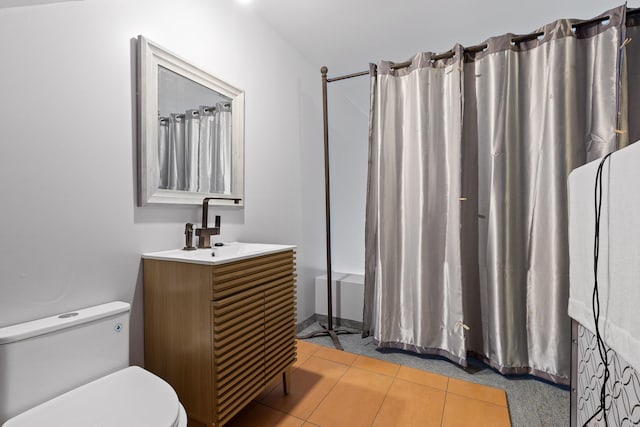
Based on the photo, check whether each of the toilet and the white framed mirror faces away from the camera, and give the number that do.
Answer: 0

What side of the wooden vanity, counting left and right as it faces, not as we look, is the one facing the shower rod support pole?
left

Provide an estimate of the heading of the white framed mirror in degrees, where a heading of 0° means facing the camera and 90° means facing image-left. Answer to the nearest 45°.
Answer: approximately 315°

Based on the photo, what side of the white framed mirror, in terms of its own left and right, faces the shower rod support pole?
left

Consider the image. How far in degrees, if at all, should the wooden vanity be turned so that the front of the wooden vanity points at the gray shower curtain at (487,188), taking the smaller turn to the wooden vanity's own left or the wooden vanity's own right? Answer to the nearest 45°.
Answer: approximately 45° to the wooden vanity's own left

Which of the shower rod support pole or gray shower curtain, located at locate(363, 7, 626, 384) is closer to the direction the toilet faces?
the gray shower curtain
